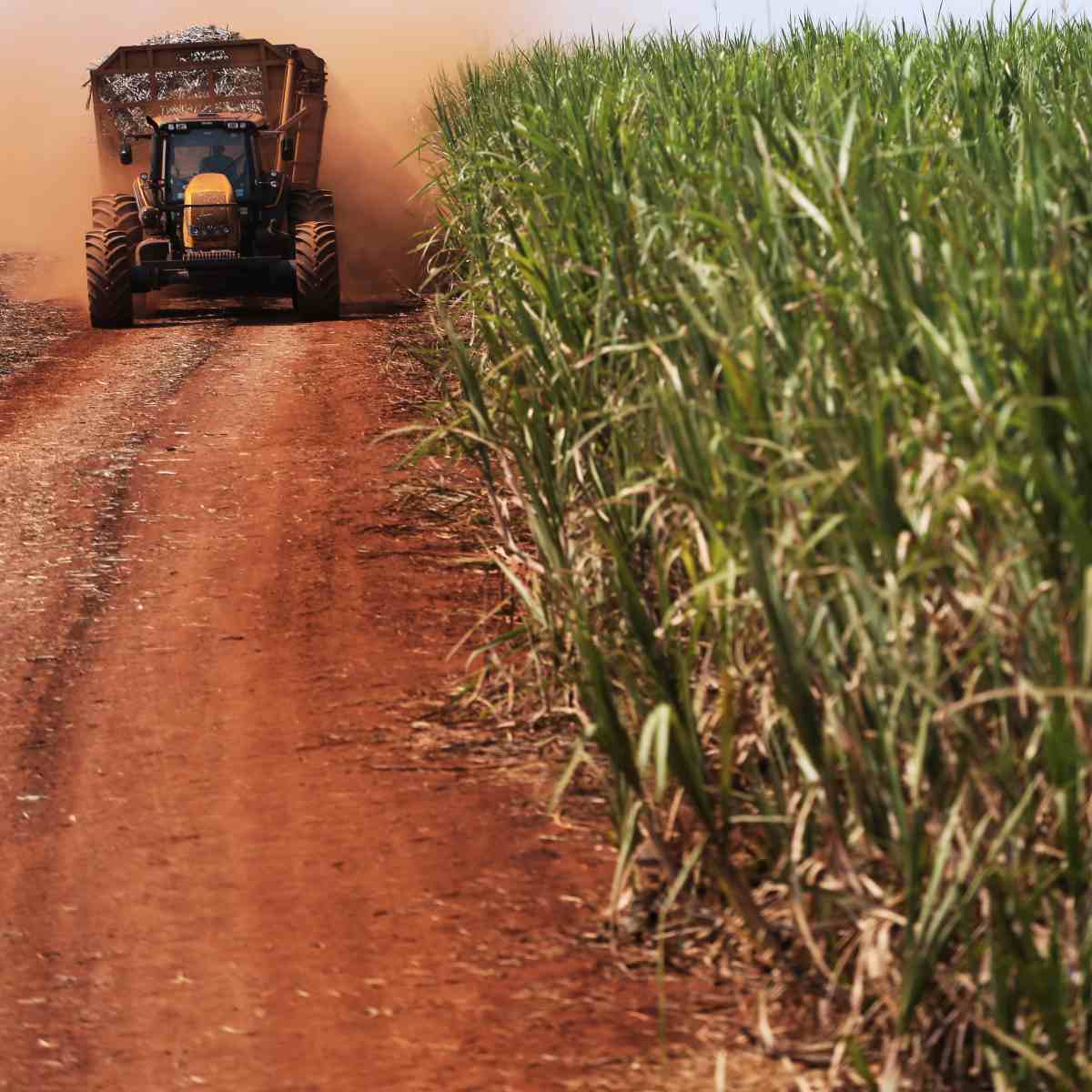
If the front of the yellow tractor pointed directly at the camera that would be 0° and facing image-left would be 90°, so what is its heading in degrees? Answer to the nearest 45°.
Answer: approximately 0°

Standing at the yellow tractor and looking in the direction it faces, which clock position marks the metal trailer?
The metal trailer is roughly at 6 o'clock from the yellow tractor.
